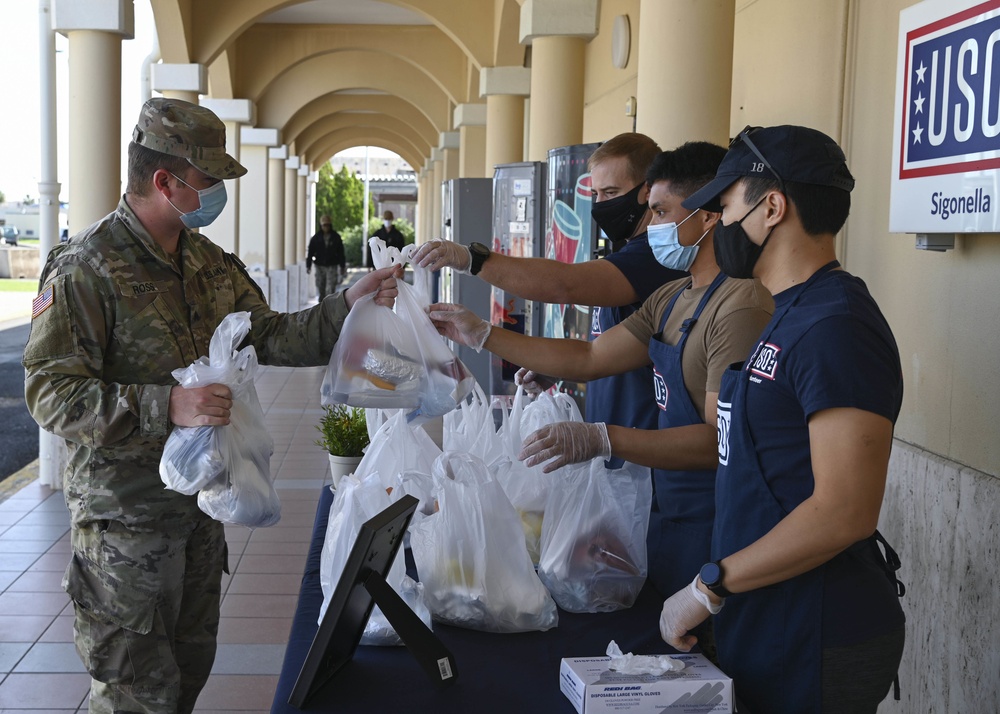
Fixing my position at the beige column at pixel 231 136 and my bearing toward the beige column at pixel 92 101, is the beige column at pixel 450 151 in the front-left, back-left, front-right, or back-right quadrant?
back-left

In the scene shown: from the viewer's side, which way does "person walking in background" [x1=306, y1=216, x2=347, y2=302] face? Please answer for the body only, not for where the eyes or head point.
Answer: toward the camera

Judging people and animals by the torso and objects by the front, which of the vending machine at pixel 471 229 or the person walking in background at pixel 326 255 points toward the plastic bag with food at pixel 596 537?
the person walking in background

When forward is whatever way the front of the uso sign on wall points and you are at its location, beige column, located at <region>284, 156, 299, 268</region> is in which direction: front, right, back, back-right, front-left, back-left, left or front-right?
right

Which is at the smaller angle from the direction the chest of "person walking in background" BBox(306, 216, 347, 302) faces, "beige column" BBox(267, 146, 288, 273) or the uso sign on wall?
the uso sign on wall

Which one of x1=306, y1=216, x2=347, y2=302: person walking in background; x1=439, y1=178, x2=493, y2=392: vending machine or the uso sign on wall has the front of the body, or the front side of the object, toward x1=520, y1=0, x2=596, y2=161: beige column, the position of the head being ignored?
the person walking in background

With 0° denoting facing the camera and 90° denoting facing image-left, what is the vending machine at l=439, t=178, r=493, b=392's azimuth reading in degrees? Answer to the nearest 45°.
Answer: approximately 90°

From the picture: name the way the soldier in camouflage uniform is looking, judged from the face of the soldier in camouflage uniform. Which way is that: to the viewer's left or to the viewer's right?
to the viewer's right

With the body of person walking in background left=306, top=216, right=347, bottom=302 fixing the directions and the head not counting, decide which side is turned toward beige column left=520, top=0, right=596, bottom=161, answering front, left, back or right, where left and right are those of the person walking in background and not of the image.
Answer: front

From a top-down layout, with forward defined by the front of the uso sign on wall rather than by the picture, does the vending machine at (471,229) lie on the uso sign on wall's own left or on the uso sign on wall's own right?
on the uso sign on wall's own right

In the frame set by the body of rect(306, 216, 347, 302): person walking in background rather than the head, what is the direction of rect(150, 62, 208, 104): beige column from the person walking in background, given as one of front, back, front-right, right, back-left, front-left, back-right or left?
front

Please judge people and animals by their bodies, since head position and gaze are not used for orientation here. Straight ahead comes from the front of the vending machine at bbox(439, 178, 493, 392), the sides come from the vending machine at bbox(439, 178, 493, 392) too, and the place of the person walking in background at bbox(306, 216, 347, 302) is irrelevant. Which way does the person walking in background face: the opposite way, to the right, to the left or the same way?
to the left

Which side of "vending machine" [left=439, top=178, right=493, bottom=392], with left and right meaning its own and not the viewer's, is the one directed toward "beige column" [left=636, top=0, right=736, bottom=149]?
left

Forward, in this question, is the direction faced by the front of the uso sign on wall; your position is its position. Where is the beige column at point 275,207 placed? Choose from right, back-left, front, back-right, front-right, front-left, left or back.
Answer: right

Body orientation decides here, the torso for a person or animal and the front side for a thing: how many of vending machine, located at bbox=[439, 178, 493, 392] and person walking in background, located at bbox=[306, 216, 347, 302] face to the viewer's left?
1

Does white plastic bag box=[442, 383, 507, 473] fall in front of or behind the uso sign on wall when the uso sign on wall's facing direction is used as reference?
in front

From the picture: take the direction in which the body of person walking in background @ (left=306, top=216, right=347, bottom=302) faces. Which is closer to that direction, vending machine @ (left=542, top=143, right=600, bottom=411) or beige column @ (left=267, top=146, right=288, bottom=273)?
the vending machine

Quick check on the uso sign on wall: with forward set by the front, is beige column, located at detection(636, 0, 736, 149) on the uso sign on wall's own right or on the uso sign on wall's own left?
on the uso sign on wall's own right
